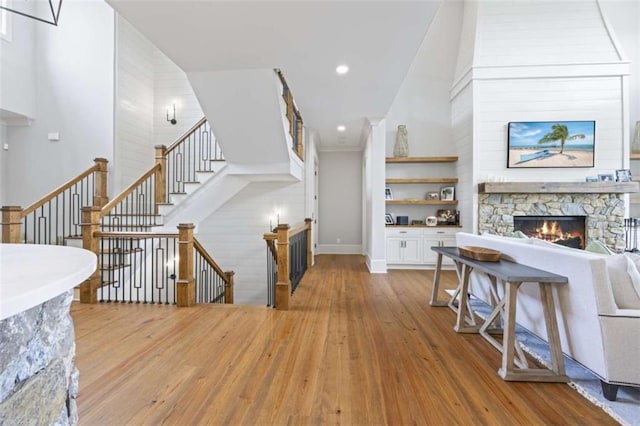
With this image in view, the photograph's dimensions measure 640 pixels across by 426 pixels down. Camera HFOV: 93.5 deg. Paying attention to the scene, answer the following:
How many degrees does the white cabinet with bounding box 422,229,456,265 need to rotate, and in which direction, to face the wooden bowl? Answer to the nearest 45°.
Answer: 0° — it already faces it

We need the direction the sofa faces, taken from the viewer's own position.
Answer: facing away from the viewer and to the right of the viewer

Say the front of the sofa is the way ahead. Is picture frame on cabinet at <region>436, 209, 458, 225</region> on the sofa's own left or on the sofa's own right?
on the sofa's own left

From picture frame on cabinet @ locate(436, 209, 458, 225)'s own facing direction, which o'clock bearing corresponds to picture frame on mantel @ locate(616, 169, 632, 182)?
picture frame on mantel @ locate(616, 169, 632, 182) is roughly at 9 o'clock from picture frame on cabinet @ locate(436, 209, 458, 225).

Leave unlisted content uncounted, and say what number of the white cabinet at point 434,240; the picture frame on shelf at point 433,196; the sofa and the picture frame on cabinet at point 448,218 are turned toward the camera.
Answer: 3

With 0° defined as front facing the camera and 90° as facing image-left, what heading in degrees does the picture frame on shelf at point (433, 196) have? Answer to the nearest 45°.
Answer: approximately 0°

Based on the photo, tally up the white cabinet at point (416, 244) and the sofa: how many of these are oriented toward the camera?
1

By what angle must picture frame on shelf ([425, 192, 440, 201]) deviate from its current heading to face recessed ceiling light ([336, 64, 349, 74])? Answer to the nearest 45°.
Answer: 0° — it already faces it

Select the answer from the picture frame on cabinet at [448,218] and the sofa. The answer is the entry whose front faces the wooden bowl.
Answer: the picture frame on cabinet

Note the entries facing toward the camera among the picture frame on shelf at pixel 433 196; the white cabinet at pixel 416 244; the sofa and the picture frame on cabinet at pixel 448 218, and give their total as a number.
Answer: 3
